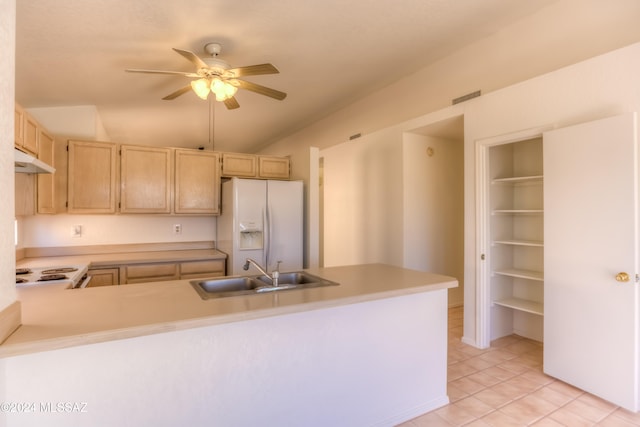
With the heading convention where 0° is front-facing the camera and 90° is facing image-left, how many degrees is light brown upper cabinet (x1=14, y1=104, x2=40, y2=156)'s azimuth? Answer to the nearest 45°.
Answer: approximately 270°

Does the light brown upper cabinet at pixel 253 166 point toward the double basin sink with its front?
yes

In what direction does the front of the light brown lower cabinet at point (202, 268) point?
toward the camera

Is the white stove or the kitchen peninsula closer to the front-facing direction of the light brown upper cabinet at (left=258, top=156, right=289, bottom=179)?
the kitchen peninsula

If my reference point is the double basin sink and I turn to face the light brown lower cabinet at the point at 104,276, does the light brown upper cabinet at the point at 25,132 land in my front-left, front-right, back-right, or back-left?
front-left

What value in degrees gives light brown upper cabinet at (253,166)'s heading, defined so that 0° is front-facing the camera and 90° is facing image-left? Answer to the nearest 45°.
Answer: approximately 0°

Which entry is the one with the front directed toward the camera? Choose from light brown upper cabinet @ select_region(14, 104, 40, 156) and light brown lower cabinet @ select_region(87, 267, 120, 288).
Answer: the light brown lower cabinet

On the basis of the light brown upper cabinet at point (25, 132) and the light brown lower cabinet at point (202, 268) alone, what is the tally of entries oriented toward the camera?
1

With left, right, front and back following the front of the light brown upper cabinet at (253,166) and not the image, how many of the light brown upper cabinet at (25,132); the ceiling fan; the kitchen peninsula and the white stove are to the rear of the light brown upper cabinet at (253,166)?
0

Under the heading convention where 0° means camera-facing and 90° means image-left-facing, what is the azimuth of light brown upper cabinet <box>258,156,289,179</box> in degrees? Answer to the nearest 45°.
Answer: approximately 0°

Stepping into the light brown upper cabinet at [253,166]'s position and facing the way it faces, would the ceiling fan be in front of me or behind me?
in front

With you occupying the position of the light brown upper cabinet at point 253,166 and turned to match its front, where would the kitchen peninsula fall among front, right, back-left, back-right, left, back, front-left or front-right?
front

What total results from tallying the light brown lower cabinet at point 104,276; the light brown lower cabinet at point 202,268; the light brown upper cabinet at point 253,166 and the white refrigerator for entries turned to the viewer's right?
0

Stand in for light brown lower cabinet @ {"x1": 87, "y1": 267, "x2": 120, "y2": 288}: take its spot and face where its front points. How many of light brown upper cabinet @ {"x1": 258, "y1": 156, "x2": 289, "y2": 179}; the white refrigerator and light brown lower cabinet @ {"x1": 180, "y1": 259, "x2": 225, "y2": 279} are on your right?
0

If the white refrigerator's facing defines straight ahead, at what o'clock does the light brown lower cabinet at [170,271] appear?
The light brown lower cabinet is roughly at 3 o'clock from the white refrigerator.

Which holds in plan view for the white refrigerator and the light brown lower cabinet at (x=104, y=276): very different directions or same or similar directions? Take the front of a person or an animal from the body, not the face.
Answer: same or similar directions

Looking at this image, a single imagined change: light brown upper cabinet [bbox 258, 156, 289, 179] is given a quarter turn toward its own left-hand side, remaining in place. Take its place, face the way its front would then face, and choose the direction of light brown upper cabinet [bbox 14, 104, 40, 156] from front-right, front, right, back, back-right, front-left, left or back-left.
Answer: back-right
